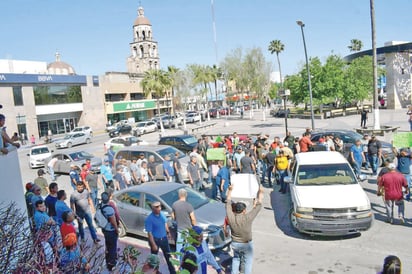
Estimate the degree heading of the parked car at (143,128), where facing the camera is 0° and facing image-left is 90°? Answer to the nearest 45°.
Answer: approximately 45°

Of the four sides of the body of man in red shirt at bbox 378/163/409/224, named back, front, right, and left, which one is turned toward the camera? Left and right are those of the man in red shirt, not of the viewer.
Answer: back

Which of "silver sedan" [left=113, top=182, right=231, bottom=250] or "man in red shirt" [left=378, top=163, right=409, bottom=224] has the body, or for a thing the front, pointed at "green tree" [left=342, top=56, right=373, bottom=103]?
the man in red shirt

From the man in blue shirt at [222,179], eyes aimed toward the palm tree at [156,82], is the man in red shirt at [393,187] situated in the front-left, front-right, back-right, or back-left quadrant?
back-right

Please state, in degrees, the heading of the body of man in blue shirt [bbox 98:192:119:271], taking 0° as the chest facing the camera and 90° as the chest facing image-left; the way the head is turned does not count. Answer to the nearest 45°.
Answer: approximately 225°

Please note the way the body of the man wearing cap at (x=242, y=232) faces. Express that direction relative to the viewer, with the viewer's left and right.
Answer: facing away from the viewer

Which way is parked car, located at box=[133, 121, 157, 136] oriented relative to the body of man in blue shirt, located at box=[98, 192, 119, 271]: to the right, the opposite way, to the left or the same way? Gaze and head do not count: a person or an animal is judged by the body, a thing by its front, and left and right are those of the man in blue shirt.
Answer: the opposite way
